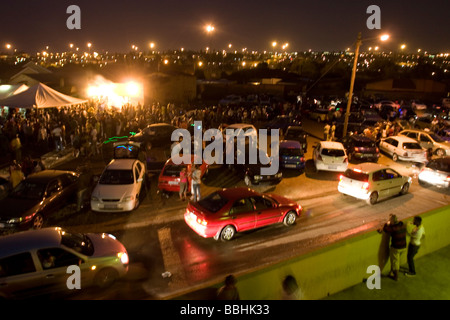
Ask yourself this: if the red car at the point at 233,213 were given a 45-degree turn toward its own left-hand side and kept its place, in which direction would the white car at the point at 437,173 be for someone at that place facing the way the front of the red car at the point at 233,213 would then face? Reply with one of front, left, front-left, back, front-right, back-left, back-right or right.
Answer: front-right

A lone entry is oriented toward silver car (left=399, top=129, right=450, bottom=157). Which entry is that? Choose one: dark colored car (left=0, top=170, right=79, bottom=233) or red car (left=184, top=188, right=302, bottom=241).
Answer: the red car

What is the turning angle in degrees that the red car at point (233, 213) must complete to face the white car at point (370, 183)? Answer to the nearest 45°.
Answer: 0° — it already faces it

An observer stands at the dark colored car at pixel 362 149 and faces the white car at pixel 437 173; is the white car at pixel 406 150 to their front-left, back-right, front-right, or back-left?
front-left

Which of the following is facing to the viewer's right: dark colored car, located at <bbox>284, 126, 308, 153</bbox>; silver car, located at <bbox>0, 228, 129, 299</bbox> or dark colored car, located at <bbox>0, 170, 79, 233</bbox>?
the silver car

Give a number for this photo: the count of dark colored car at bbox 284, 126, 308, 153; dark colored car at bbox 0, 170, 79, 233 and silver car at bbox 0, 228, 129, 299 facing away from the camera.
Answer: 1

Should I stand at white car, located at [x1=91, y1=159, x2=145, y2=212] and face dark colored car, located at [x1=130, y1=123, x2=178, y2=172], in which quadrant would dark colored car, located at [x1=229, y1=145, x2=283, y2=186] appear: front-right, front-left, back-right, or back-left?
front-right

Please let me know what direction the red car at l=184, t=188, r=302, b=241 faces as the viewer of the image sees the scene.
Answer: facing away from the viewer and to the right of the viewer

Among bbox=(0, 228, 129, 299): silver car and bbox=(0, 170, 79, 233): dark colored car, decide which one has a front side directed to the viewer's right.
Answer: the silver car

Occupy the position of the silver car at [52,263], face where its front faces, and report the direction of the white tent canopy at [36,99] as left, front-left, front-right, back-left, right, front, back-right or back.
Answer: left

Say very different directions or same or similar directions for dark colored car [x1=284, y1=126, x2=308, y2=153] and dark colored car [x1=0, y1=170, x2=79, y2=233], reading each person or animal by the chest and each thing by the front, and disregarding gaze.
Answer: very different directions

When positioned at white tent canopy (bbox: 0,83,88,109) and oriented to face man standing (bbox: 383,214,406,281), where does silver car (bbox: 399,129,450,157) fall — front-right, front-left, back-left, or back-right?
front-left

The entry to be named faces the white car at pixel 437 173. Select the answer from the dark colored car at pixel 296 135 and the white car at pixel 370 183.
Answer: the white car at pixel 370 183

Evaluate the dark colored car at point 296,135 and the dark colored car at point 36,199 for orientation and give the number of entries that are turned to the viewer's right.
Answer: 0

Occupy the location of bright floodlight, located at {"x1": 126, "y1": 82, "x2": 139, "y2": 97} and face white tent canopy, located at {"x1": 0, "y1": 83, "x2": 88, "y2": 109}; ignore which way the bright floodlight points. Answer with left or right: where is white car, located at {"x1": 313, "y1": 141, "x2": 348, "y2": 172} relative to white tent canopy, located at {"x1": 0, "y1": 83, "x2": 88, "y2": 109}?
left

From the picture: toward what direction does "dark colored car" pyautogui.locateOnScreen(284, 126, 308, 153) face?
away from the camera

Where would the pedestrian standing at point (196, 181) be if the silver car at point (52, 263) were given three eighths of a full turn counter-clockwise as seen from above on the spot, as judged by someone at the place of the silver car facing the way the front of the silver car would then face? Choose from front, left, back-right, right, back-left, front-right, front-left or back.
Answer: right

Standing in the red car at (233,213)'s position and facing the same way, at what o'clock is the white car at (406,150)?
The white car is roughly at 12 o'clock from the red car.
